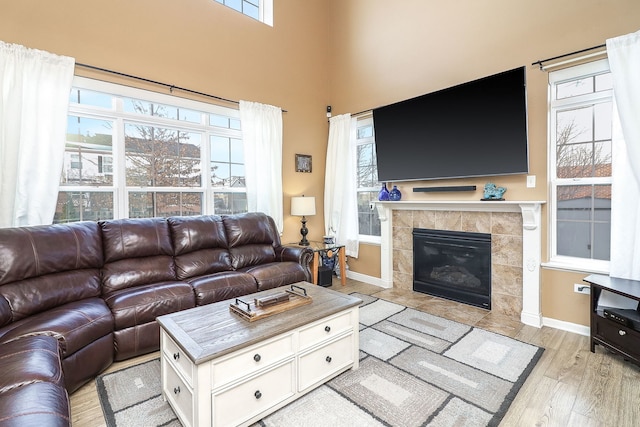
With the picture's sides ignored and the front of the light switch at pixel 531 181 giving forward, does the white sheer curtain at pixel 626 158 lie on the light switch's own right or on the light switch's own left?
on the light switch's own left

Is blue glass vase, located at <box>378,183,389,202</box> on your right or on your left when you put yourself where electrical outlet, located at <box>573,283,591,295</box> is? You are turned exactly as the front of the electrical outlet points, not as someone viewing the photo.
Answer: on your right

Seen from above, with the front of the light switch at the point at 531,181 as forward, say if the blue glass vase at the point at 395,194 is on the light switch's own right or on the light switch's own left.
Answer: on the light switch's own right

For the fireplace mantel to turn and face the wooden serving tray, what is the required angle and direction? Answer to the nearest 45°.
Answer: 0° — it already faces it

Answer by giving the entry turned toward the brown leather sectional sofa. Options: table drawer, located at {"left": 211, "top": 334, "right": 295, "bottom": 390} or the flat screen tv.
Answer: the flat screen tv
